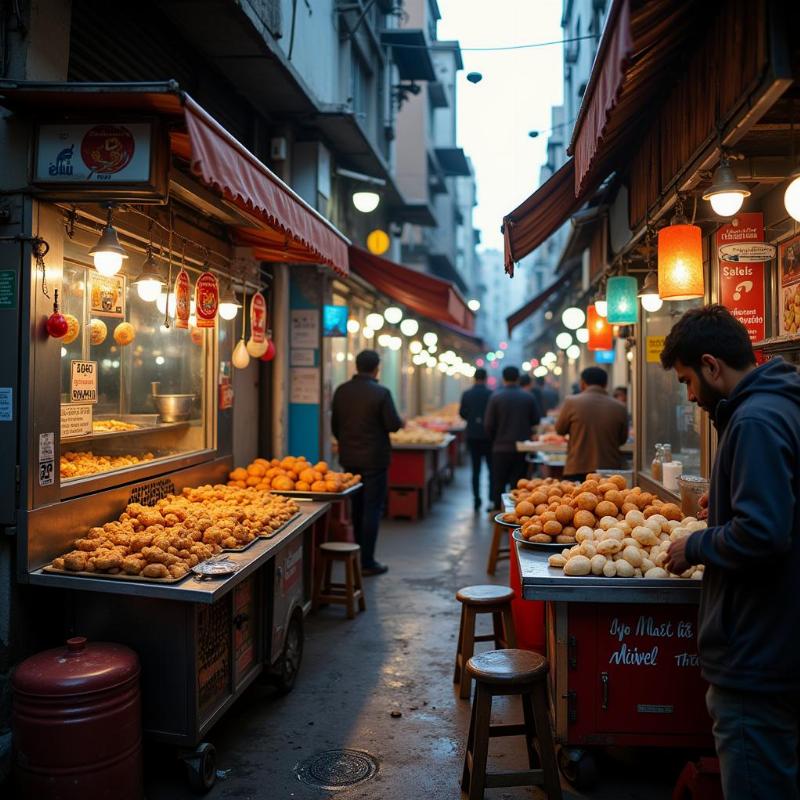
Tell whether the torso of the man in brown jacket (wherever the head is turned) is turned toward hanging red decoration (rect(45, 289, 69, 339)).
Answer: no

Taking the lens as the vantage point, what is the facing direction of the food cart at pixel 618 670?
facing the viewer

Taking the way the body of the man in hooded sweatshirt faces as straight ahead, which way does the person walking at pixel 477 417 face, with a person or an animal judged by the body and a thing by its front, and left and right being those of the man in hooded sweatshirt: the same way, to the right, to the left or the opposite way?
to the right

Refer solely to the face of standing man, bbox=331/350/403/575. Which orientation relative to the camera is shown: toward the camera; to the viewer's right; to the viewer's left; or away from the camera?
away from the camera

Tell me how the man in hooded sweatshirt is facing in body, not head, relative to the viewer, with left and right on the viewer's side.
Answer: facing to the left of the viewer

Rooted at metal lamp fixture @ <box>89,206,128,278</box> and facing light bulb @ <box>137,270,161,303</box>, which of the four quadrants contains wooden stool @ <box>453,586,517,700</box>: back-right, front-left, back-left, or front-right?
front-right

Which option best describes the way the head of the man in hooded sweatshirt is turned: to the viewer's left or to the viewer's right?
to the viewer's left

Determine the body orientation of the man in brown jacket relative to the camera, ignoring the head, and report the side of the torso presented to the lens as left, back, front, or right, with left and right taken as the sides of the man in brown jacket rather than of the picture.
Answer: back

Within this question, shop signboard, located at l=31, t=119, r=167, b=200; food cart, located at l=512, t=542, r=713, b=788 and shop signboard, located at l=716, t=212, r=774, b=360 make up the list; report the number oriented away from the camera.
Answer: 0

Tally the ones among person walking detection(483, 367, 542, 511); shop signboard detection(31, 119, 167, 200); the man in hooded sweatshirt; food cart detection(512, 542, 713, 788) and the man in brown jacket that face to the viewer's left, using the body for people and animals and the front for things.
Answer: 1

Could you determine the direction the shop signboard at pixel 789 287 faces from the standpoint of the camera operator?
facing the viewer and to the left of the viewer

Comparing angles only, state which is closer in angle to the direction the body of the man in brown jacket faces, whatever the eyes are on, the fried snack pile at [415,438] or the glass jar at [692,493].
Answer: the fried snack pile
